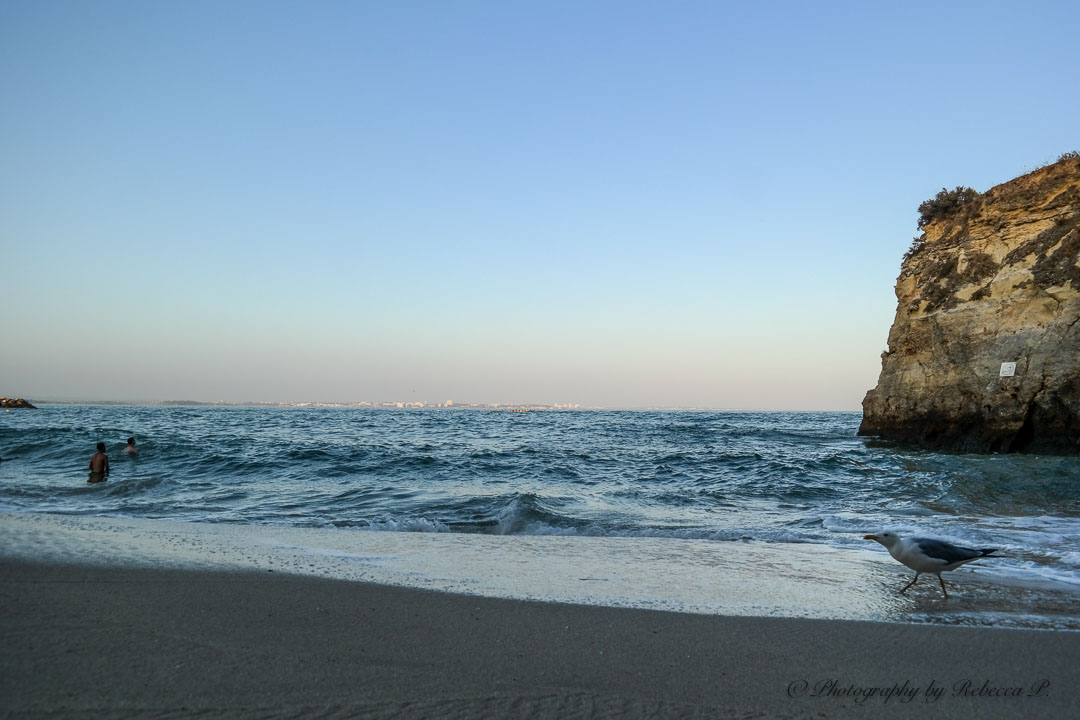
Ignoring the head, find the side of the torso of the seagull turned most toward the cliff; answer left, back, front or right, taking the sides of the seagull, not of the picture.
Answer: right

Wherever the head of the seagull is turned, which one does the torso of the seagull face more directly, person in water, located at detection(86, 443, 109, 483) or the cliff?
the person in water

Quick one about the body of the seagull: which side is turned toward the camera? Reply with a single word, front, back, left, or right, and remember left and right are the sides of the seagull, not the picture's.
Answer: left

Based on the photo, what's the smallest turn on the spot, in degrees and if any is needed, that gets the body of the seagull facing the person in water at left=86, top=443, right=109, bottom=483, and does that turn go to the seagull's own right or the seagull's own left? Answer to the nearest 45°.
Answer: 0° — it already faces them
